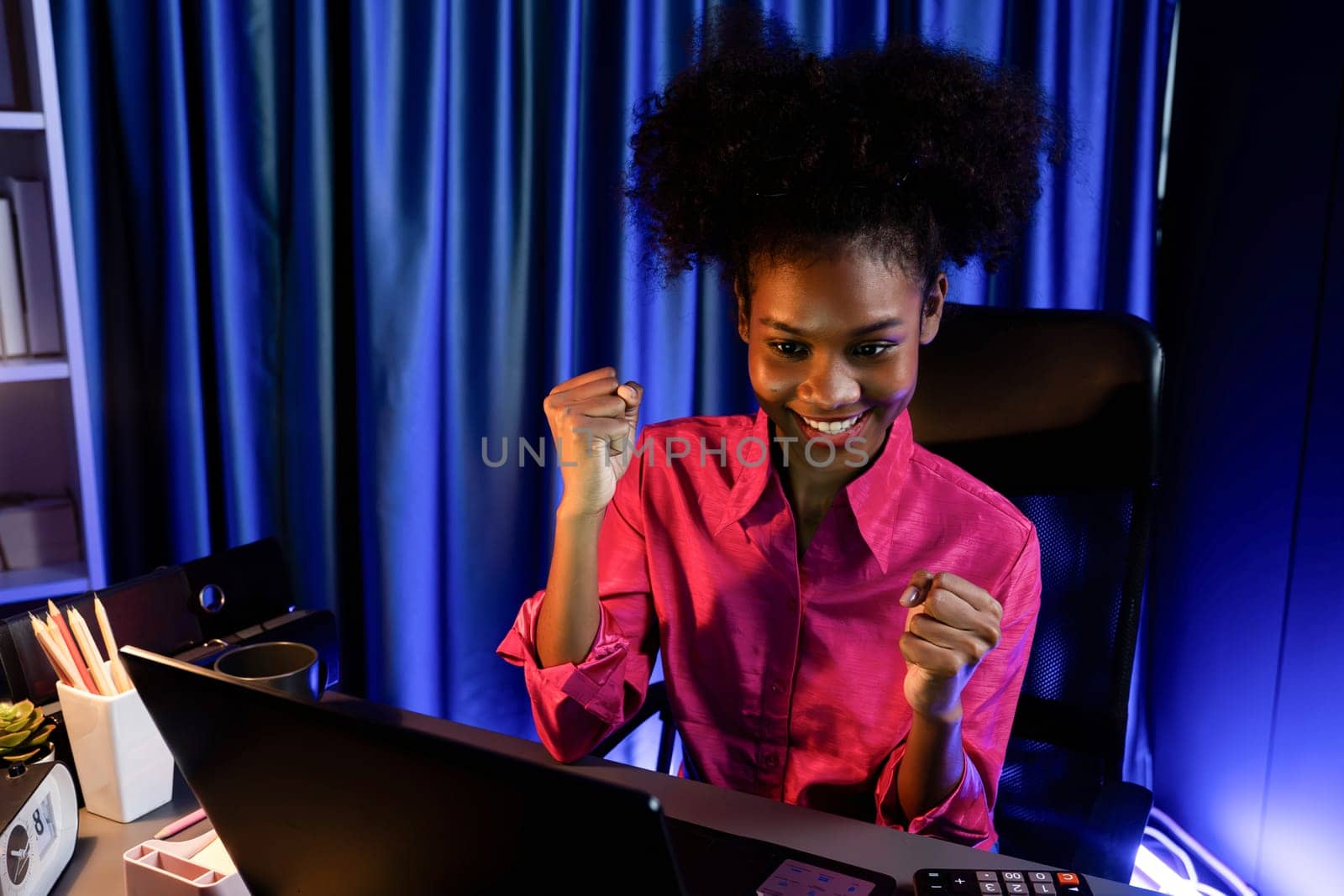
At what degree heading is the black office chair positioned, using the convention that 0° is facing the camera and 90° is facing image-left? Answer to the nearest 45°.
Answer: approximately 45°

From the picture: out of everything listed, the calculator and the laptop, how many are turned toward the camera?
0

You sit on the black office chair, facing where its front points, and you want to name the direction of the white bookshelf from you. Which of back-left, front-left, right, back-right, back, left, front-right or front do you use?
front-right

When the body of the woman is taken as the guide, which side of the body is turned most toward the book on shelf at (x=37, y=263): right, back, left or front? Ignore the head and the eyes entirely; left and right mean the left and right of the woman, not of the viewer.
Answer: right

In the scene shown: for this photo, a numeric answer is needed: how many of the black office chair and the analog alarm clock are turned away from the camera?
0

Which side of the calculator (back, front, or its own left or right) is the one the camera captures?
back

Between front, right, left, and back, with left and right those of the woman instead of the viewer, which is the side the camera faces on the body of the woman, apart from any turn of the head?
front

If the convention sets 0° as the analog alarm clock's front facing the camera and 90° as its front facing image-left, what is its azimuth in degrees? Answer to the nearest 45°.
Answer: approximately 315°

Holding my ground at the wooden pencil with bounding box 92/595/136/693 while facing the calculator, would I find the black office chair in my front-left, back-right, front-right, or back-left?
front-left

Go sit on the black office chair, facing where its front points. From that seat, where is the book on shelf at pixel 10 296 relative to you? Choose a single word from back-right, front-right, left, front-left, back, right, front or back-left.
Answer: front-right
